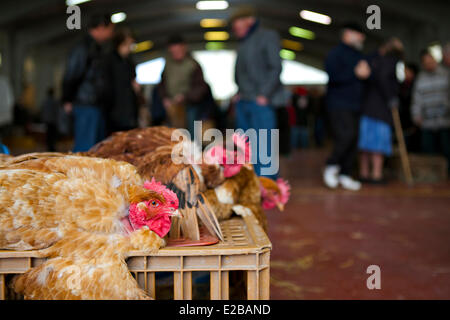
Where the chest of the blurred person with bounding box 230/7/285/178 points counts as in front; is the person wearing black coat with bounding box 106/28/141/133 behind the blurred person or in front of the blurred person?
in front

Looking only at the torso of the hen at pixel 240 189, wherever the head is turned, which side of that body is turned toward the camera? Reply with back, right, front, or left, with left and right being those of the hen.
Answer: right

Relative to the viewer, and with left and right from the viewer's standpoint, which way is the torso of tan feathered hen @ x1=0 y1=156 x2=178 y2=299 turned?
facing to the right of the viewer

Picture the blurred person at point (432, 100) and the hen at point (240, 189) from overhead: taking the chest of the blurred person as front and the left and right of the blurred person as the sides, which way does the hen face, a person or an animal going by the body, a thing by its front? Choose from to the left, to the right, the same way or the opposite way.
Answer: to the left

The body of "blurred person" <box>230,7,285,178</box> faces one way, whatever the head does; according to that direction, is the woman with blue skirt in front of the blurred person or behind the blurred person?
behind

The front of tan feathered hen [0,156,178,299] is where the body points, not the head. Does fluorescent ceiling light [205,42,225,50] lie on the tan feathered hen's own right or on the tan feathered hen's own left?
on the tan feathered hen's own left

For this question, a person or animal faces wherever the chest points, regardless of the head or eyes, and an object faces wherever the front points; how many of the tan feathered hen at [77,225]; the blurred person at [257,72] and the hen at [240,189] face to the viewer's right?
2

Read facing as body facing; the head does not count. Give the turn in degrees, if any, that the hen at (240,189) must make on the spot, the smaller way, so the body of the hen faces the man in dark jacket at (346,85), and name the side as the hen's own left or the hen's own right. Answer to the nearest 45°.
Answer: approximately 90° to the hen's own left

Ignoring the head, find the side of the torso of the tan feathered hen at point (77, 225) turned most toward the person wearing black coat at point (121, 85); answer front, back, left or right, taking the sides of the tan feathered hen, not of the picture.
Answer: left

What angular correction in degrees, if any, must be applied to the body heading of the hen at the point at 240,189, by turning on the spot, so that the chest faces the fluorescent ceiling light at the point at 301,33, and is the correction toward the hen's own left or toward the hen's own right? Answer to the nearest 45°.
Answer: approximately 90° to the hen's own left

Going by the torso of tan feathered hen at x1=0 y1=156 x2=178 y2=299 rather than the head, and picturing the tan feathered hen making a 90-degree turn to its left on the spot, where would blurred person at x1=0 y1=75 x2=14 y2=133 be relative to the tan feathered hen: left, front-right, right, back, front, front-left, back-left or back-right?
front

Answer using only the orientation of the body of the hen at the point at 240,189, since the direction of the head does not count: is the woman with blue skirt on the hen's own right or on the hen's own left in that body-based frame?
on the hen's own left
